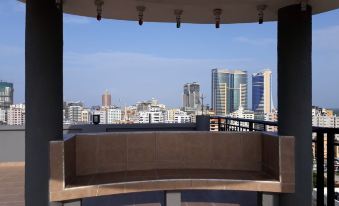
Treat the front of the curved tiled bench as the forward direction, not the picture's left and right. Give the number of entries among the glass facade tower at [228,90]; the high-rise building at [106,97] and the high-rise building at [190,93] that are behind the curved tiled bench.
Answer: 3

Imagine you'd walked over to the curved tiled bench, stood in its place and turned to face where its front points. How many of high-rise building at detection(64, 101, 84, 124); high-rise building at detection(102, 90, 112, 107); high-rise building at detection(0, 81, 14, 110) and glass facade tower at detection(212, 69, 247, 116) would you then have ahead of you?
0

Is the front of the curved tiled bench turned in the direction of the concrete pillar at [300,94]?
no

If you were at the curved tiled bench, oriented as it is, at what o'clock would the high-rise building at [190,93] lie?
The high-rise building is roughly at 6 o'clock from the curved tiled bench.

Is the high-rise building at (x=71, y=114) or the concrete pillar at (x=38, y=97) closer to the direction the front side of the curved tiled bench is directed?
the concrete pillar

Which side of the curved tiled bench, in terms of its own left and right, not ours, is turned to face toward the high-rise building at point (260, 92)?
back

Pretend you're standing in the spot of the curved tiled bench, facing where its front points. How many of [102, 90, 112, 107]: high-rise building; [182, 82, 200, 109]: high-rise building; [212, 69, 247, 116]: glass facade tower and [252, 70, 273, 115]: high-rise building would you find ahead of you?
0

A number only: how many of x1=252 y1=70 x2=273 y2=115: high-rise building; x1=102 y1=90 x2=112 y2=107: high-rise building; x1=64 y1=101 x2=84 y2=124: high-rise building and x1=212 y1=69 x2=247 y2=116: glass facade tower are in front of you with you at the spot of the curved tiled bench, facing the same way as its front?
0

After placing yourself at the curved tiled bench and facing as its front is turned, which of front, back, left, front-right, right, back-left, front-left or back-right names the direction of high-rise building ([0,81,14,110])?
back-right

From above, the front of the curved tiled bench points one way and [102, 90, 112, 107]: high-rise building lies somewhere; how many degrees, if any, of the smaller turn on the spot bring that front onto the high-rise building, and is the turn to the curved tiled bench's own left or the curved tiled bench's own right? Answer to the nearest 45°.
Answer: approximately 180°

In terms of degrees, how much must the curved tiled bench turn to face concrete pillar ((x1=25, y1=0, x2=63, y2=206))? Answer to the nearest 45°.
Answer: approximately 45° to its right

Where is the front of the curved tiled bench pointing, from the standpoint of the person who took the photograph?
facing the viewer

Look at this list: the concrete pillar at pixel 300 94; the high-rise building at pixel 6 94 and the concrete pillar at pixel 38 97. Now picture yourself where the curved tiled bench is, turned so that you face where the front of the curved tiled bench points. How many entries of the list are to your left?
1

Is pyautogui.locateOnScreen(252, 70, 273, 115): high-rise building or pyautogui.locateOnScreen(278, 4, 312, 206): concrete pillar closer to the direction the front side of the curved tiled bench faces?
the concrete pillar
